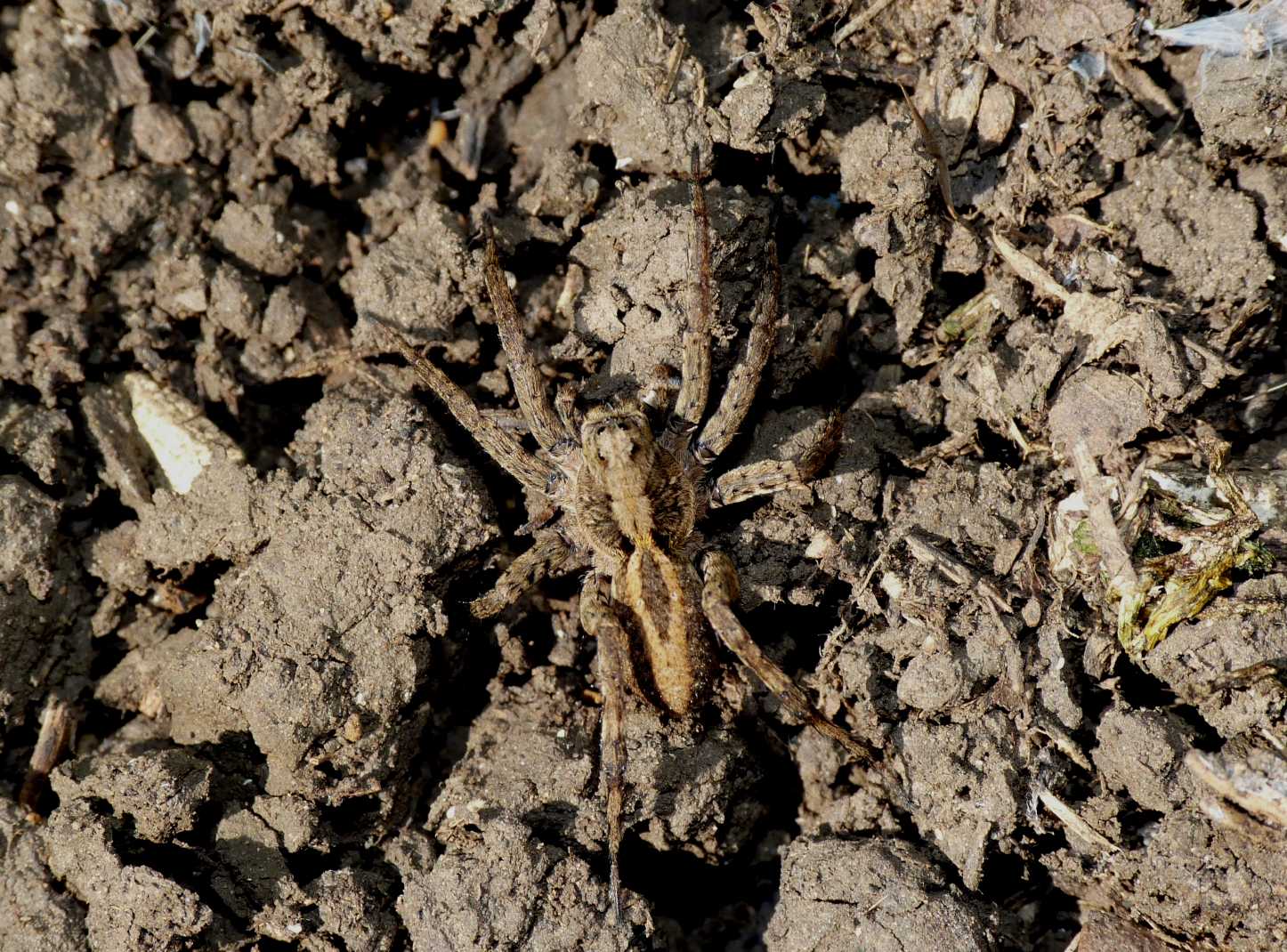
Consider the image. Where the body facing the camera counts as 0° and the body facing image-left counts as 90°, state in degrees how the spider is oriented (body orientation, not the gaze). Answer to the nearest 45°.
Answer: approximately 180°
